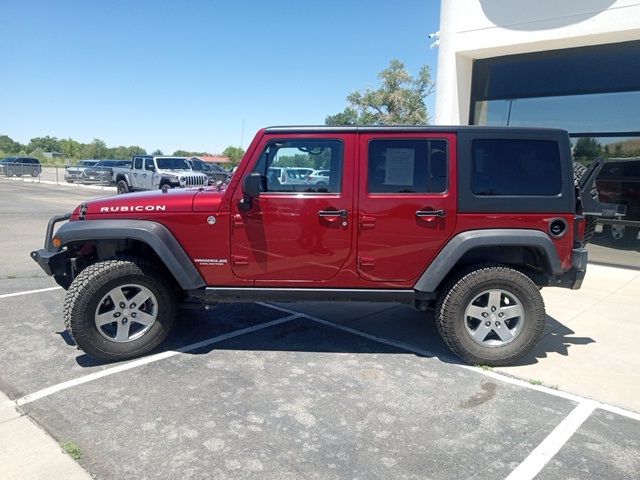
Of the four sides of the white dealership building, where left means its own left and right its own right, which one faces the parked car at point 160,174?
right

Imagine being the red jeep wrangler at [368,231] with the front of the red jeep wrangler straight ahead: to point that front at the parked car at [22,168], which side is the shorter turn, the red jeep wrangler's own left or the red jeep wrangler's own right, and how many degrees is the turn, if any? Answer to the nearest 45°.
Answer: approximately 45° to the red jeep wrangler's own right

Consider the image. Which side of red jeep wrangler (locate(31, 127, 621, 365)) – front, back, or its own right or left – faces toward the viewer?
left

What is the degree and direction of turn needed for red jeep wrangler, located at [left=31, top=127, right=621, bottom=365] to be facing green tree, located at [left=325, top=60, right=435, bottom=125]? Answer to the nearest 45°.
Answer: approximately 90° to its right

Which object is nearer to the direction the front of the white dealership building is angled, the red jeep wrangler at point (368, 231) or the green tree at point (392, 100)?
the red jeep wrangler

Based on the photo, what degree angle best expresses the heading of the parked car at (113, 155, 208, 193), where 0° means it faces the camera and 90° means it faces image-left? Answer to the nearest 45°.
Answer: approximately 315°

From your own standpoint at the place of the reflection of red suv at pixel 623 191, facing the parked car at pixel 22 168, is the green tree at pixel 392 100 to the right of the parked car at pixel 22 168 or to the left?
right

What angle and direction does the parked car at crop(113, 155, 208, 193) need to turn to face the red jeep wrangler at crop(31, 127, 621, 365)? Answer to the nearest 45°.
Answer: approximately 45° to its right

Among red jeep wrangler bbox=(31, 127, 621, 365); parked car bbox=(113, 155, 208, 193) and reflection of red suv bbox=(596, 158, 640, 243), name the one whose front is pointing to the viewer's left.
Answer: the red jeep wrangler
